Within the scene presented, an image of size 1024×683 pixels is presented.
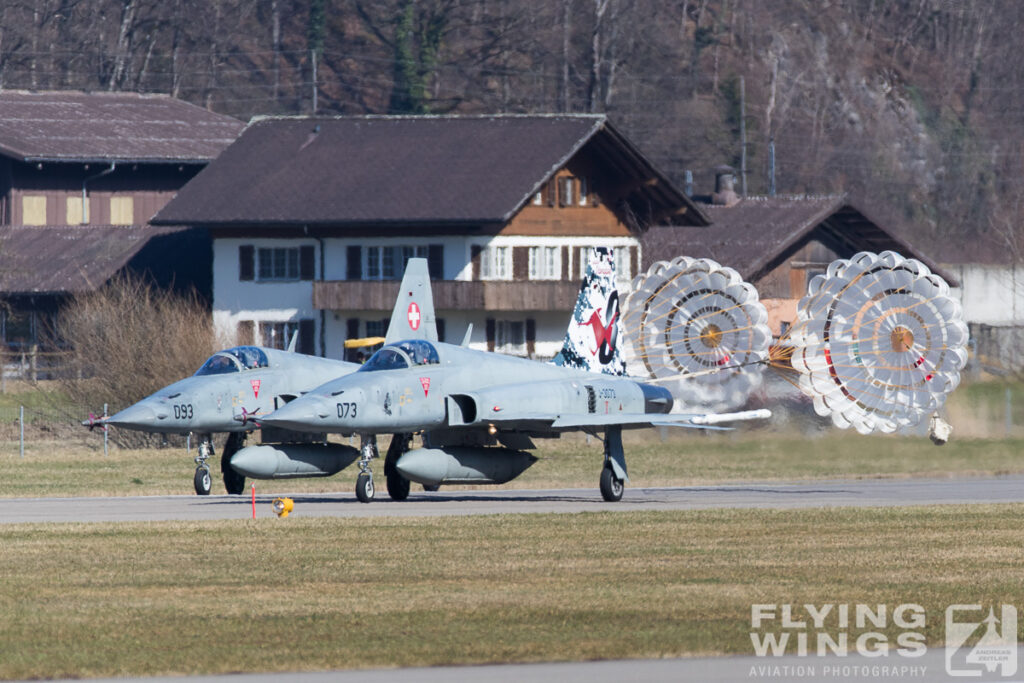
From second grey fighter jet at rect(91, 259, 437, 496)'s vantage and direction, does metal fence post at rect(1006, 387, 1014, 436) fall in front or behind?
behind

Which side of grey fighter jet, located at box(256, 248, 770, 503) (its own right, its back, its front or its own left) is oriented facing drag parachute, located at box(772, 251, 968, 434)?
back

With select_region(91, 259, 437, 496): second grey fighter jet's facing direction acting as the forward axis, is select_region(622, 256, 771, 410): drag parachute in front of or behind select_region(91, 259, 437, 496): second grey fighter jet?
behind

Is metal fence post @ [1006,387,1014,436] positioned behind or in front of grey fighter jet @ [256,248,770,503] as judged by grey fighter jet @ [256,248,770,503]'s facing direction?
behind

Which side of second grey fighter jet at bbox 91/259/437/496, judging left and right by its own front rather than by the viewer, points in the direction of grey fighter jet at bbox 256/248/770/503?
left

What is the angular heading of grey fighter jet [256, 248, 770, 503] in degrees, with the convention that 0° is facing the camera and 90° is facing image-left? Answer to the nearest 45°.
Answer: approximately 45°

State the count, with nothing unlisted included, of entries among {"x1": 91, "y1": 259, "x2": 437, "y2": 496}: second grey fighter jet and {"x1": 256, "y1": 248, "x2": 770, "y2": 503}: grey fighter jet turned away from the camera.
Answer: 0

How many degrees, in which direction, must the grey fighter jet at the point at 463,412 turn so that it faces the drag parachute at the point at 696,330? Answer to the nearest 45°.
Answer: approximately 180°

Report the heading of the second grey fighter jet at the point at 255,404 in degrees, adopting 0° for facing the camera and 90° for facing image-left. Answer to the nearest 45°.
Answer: approximately 45°
